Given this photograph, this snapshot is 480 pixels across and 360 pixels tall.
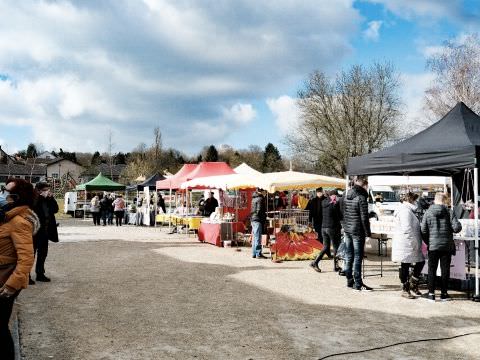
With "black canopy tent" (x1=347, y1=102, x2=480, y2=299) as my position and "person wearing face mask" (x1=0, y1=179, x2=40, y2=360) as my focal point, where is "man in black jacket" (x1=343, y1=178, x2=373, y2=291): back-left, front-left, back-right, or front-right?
front-right

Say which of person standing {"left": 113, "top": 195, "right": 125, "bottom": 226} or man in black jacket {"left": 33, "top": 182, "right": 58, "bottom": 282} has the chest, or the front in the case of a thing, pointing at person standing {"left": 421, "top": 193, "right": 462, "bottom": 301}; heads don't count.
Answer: the man in black jacket

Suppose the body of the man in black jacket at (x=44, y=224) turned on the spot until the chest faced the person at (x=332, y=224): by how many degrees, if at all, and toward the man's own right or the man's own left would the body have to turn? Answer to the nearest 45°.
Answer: approximately 45° to the man's own left

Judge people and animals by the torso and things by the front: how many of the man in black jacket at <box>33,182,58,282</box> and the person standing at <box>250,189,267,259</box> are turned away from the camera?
0
